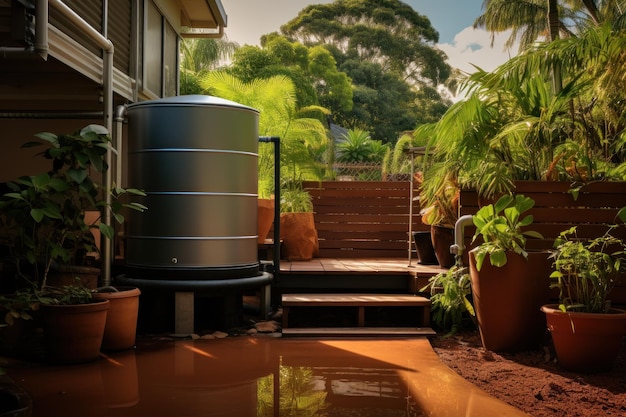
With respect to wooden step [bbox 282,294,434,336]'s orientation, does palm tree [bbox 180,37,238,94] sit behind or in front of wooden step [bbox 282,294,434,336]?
behind

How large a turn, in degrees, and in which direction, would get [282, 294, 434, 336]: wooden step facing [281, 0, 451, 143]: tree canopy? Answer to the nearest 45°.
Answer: approximately 180°

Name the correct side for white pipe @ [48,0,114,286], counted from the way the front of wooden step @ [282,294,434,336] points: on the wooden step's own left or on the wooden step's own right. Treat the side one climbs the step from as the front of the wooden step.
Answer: on the wooden step's own right

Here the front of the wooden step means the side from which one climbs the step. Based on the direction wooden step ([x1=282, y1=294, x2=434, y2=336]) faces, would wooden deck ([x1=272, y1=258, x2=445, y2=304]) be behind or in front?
behind

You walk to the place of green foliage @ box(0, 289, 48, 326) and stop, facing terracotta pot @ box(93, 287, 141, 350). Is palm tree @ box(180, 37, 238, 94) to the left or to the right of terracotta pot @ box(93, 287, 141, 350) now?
left

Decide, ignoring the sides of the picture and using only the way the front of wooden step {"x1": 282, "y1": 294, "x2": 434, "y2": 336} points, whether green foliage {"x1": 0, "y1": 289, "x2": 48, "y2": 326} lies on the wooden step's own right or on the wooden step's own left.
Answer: on the wooden step's own right

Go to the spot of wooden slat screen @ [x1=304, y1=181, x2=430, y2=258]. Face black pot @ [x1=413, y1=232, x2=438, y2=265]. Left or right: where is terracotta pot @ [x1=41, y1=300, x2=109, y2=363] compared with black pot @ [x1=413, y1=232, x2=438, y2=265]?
right

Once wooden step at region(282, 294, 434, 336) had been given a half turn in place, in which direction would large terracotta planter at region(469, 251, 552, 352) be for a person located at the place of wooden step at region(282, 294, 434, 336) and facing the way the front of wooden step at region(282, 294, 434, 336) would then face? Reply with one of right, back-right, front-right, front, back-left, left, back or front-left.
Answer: back-right

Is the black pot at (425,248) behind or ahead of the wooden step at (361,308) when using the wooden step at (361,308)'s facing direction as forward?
behind

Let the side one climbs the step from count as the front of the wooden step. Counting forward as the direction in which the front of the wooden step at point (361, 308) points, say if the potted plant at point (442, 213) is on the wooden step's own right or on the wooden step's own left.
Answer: on the wooden step's own left

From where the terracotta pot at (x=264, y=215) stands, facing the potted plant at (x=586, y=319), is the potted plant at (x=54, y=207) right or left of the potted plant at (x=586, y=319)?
right

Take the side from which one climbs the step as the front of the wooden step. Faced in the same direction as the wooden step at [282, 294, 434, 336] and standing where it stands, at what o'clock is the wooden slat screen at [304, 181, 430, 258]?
The wooden slat screen is roughly at 6 o'clock from the wooden step.

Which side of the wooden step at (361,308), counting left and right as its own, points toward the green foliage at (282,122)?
back

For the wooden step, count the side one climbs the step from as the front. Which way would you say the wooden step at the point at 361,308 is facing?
toward the camera

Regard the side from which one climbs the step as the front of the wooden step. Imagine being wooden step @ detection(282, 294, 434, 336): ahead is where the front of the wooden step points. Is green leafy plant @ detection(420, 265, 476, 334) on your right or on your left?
on your left

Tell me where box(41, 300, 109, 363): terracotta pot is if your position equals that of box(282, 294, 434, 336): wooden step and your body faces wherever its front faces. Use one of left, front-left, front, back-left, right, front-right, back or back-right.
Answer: front-right

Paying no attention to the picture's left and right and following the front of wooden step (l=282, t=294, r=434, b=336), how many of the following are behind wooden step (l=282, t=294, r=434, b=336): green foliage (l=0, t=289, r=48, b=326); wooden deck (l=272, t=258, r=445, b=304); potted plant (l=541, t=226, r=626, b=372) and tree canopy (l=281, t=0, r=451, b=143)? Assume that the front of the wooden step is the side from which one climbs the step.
2

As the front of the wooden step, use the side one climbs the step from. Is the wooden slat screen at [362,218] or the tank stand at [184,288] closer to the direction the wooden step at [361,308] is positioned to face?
the tank stand

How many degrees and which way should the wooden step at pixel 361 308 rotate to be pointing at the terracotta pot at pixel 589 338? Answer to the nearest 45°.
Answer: approximately 45° to its left

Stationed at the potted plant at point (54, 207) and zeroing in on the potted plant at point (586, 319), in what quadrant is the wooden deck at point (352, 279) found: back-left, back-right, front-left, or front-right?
front-left
